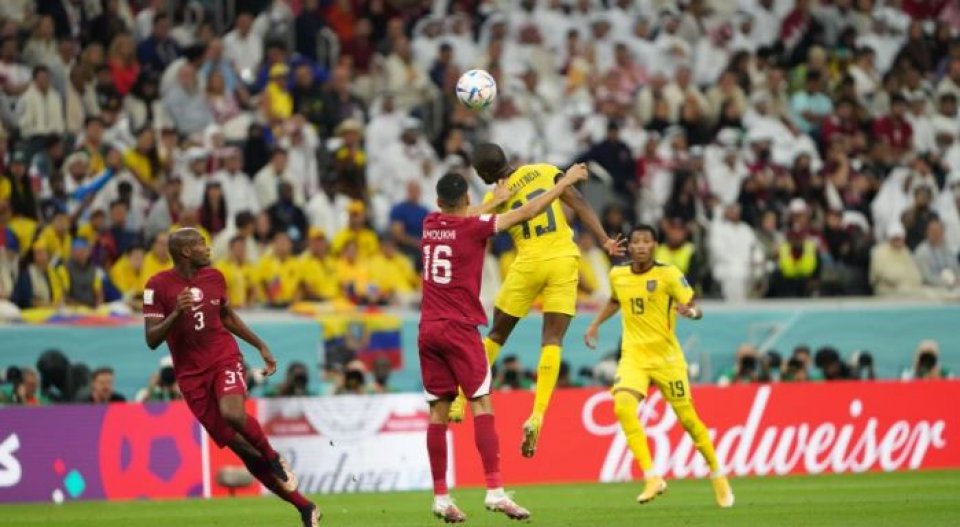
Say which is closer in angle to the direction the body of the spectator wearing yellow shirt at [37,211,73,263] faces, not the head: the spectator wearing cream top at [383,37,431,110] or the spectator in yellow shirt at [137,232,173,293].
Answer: the spectator in yellow shirt

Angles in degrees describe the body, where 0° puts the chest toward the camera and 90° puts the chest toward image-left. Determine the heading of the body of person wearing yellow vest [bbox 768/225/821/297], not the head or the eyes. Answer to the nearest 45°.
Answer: approximately 0°

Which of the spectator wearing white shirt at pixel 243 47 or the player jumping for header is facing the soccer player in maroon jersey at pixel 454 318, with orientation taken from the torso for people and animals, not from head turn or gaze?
the spectator wearing white shirt

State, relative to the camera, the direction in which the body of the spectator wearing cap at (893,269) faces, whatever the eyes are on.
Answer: toward the camera

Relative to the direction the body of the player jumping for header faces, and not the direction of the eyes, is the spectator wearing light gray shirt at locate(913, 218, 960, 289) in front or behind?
in front

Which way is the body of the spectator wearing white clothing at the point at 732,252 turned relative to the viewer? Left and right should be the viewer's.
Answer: facing the viewer

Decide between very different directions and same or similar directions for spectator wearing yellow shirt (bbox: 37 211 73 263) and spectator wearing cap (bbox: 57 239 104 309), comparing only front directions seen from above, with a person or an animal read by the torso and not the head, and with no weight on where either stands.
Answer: same or similar directions

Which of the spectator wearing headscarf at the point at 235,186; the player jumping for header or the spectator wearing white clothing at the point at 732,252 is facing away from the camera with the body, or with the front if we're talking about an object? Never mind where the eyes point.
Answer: the player jumping for header

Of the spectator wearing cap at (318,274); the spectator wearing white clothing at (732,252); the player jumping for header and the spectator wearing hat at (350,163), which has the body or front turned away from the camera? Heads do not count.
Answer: the player jumping for header

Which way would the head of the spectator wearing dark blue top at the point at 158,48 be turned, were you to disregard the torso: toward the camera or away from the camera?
toward the camera

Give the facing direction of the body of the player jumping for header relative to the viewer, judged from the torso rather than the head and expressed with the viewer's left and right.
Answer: facing away from the viewer

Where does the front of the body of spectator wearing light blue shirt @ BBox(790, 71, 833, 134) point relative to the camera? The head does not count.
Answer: toward the camera

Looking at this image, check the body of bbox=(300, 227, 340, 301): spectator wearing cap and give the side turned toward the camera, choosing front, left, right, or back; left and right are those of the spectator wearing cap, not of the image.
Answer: front

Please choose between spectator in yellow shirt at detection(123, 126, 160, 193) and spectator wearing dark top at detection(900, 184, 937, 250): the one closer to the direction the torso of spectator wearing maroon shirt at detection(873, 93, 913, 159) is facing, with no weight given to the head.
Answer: the spectator wearing dark top
